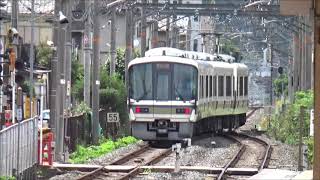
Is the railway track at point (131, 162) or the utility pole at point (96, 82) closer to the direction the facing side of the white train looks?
the railway track

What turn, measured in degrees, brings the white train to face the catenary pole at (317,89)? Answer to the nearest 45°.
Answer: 0° — it already faces it

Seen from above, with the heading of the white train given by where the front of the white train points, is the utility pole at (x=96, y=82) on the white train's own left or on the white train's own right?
on the white train's own right

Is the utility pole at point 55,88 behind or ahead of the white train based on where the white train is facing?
ahead

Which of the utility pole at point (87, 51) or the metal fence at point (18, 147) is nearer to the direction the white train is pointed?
the metal fence

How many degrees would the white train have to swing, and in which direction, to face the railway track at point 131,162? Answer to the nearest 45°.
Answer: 0° — it already faces it

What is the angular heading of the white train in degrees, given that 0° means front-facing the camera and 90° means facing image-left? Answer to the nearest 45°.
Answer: approximately 0°

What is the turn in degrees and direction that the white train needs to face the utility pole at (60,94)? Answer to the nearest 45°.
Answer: approximately 45° to its right

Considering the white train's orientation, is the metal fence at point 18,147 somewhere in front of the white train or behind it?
in front
